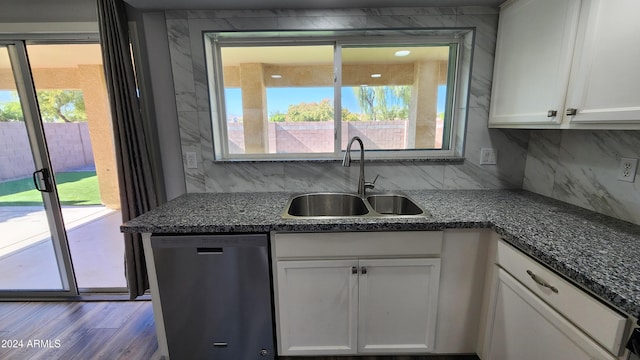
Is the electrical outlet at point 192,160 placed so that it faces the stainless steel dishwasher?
yes

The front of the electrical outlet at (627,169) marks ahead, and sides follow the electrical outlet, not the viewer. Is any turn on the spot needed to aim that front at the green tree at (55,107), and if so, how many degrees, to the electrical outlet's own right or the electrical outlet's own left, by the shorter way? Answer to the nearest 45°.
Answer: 0° — it already faces it

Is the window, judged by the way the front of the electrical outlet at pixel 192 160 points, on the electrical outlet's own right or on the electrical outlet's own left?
on the electrical outlet's own left

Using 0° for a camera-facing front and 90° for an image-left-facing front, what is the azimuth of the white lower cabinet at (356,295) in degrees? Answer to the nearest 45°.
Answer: approximately 0°

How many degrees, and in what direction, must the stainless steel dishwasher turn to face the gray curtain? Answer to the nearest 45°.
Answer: approximately 135° to its right

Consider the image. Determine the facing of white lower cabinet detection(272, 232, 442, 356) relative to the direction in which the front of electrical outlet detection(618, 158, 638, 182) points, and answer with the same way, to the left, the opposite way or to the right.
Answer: to the left

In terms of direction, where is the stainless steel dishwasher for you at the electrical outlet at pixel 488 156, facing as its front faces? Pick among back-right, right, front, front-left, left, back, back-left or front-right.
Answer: front-right

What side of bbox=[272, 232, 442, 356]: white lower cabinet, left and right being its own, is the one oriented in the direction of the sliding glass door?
right

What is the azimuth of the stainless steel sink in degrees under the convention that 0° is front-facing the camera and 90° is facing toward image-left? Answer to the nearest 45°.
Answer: approximately 0°
